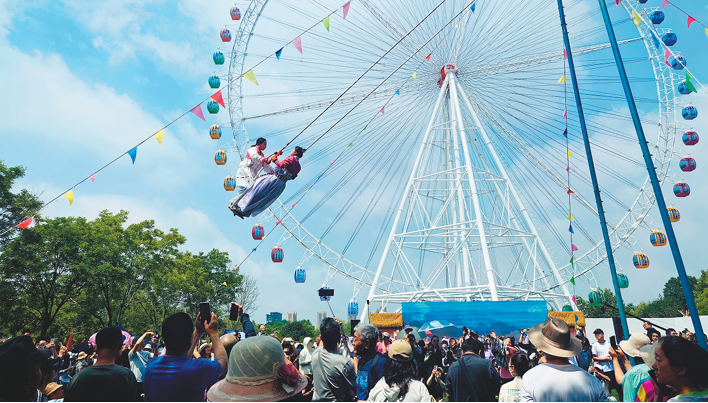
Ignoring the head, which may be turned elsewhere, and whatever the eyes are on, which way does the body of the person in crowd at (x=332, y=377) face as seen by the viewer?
away from the camera

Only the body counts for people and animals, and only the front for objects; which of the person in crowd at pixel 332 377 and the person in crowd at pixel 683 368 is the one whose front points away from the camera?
the person in crowd at pixel 332 377

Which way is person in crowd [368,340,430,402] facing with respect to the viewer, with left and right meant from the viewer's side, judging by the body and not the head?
facing away from the viewer

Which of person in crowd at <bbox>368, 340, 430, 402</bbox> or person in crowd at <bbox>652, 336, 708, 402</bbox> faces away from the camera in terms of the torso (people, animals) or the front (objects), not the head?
person in crowd at <bbox>368, 340, 430, 402</bbox>

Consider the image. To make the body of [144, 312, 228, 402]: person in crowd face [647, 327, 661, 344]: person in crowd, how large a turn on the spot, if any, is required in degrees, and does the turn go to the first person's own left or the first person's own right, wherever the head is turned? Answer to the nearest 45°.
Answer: approximately 45° to the first person's own right

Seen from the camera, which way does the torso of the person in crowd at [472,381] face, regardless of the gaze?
away from the camera

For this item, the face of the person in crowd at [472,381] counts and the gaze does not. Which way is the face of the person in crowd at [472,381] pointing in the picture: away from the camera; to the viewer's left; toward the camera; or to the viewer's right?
away from the camera

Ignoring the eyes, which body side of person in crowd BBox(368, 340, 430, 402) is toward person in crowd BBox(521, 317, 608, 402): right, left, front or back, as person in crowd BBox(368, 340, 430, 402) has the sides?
right

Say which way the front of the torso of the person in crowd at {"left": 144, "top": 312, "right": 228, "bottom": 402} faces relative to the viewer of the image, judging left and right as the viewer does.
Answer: facing away from the viewer and to the right of the viewer

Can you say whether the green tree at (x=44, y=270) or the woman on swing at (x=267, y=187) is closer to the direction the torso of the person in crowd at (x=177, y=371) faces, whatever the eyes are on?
the woman on swing

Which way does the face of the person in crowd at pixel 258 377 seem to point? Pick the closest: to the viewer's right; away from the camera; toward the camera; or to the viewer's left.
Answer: away from the camera

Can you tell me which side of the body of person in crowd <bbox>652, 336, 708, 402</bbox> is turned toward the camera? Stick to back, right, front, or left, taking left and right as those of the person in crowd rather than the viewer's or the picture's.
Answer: left
